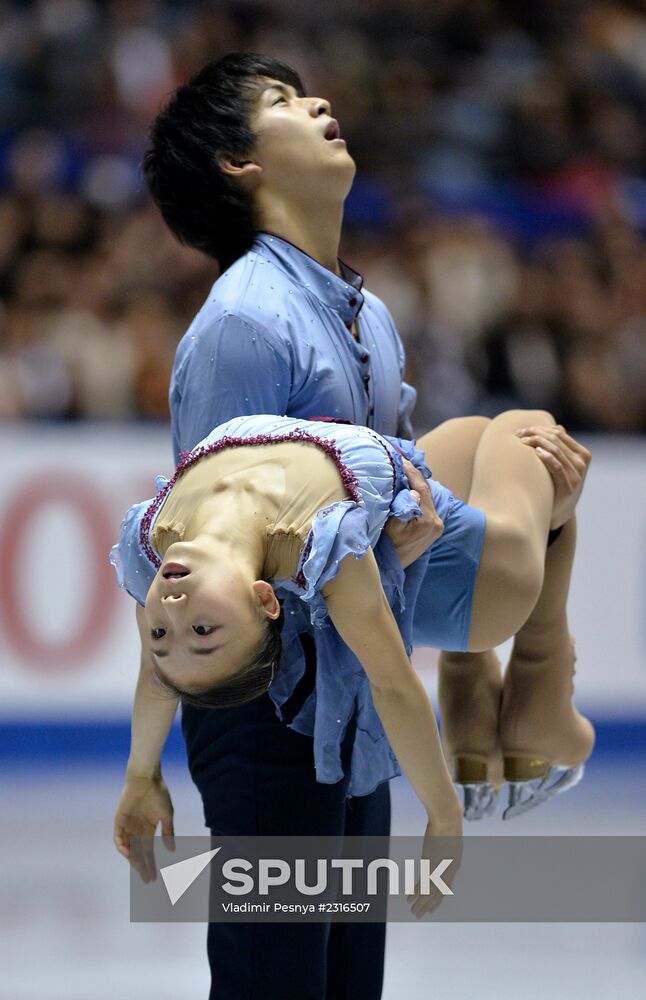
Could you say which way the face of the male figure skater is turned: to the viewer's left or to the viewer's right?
to the viewer's right

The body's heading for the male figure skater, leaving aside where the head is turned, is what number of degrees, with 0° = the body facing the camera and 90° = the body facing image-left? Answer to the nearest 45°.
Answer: approximately 315°

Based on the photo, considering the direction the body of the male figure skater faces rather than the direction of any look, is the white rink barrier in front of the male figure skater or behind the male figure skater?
behind
